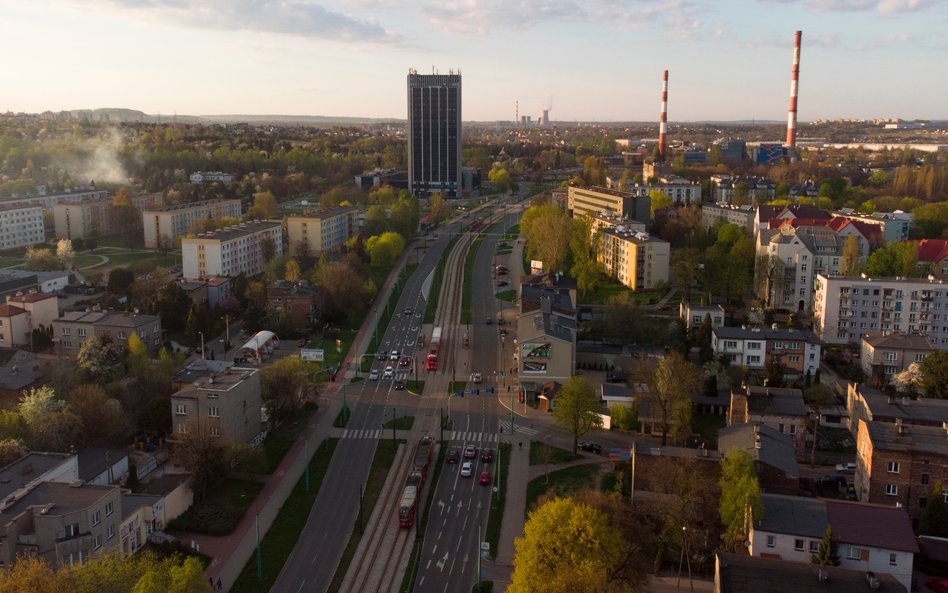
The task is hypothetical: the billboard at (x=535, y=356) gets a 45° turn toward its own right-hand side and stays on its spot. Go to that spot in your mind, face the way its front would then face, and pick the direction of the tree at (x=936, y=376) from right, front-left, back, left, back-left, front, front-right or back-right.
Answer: back-left

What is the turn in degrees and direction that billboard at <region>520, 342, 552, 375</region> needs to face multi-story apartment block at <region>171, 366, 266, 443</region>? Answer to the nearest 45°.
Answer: approximately 45° to its right

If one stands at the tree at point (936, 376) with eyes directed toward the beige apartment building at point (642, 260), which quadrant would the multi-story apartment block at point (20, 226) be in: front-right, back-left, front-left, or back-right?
front-left

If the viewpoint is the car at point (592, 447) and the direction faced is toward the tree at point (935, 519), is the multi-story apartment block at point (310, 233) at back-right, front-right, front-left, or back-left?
back-left
